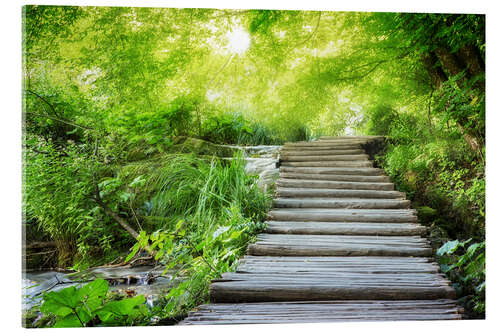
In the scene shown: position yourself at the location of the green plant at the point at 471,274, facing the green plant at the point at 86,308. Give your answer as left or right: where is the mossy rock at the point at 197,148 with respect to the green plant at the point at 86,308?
right

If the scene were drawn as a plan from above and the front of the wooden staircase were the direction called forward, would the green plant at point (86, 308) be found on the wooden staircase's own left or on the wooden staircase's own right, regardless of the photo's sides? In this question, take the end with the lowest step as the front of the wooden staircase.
on the wooden staircase's own right

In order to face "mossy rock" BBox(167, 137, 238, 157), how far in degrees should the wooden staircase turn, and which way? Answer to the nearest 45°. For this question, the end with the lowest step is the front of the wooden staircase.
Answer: approximately 135° to its right

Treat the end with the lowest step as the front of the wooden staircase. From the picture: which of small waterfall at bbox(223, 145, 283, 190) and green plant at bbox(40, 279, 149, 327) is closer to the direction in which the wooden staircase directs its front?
the green plant

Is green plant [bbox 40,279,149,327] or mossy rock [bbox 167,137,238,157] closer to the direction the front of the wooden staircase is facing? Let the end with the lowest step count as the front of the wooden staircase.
the green plant

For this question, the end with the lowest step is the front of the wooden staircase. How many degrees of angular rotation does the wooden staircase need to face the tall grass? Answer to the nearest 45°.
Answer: approximately 135° to its right

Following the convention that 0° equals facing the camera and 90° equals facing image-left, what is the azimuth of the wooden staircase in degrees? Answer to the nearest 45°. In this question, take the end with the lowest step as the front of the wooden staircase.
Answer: approximately 0°
